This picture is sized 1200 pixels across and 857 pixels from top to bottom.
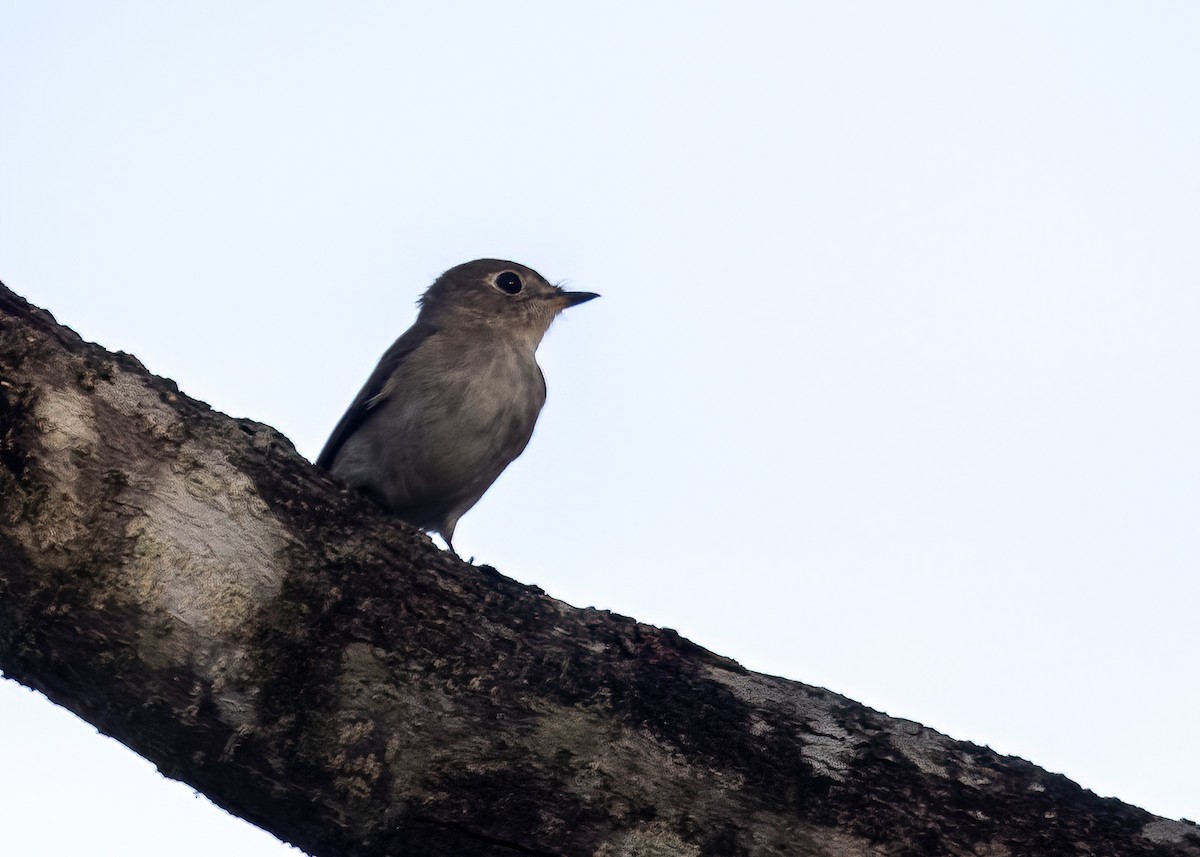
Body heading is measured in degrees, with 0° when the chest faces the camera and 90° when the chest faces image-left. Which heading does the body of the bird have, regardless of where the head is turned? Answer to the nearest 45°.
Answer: approximately 315°
